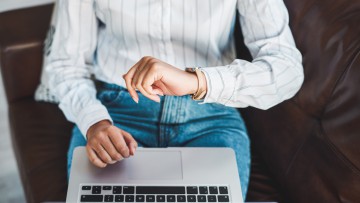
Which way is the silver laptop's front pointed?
away from the camera

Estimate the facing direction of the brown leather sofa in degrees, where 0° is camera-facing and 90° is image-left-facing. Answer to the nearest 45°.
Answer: approximately 0°

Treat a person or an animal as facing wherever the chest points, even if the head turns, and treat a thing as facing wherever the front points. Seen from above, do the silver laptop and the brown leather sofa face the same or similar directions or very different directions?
very different directions
